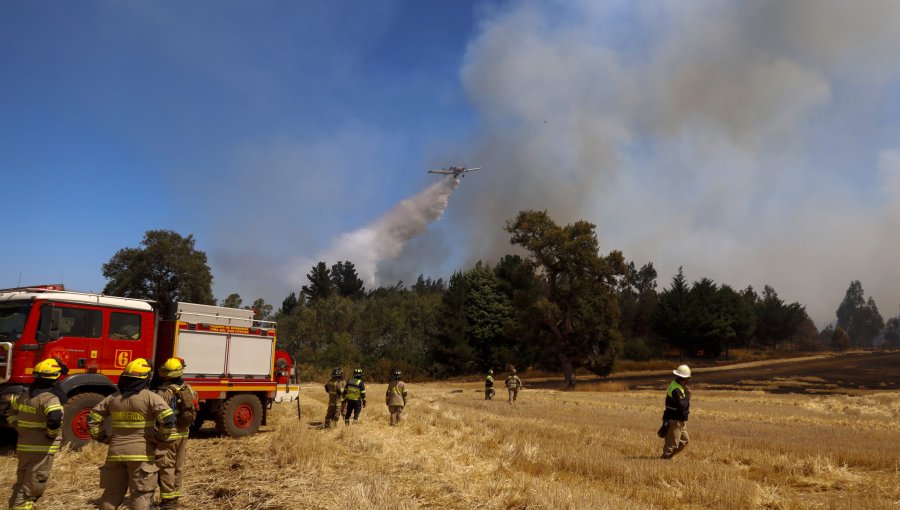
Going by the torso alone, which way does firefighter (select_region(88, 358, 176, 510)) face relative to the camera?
away from the camera

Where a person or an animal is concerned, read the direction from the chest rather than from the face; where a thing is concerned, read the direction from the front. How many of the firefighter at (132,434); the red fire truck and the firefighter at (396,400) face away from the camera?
2

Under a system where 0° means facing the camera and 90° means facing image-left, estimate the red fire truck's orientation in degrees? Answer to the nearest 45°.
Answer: approximately 45°

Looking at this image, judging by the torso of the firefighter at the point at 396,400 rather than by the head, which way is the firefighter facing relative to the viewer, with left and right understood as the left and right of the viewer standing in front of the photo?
facing away from the viewer

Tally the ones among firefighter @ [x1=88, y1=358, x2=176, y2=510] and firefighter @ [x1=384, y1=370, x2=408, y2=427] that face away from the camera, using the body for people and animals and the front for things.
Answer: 2

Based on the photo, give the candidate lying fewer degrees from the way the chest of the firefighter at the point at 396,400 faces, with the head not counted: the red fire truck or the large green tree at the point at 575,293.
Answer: the large green tree

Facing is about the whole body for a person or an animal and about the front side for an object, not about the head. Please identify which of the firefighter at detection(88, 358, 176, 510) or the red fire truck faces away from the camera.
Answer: the firefighter

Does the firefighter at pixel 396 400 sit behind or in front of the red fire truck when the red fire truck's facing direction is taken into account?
behind

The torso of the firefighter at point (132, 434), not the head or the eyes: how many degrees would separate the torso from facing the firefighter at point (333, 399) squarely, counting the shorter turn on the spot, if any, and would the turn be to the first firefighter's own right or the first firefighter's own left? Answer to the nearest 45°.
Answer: approximately 45° to the first firefighter's own right

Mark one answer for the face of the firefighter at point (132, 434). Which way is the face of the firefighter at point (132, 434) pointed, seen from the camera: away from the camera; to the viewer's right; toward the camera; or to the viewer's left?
away from the camera
